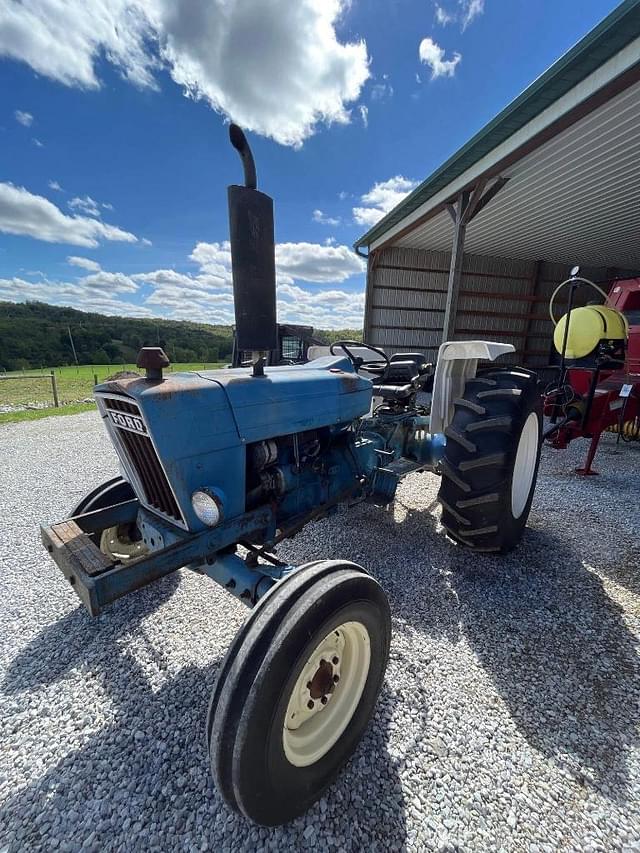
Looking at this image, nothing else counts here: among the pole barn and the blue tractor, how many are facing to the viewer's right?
0

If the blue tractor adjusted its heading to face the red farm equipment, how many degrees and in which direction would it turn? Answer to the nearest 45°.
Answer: approximately 180°

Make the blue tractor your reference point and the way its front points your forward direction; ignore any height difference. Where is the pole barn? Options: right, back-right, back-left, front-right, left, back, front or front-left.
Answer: back

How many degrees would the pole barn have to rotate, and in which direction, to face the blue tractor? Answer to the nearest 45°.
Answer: approximately 45° to its left

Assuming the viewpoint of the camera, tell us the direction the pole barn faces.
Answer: facing the viewer and to the left of the viewer
